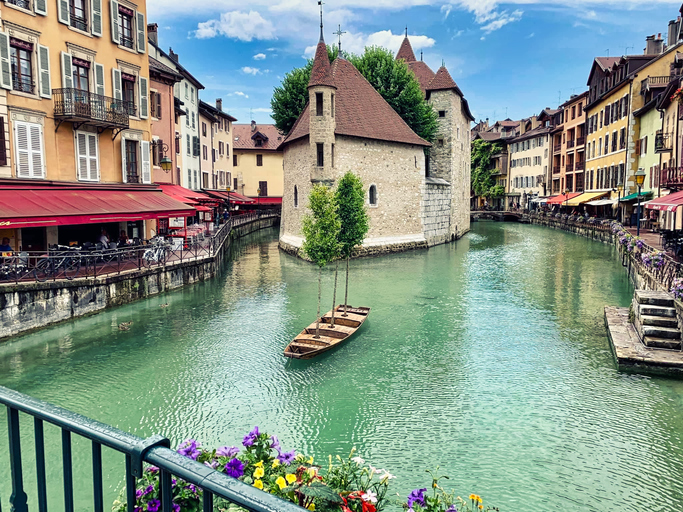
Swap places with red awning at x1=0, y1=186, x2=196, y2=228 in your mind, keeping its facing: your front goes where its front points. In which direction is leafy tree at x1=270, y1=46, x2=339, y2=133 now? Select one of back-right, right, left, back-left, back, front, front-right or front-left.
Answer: left

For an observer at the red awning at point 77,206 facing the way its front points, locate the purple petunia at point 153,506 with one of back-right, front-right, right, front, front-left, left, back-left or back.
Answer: front-right

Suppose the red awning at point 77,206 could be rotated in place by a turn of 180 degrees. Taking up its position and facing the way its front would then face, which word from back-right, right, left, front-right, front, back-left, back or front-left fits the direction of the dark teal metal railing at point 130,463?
back-left

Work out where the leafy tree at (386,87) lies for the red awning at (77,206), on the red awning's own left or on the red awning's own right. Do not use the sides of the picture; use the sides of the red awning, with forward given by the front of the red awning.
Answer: on the red awning's own left

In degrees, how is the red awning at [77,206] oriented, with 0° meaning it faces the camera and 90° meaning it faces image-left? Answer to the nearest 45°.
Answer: approximately 315°

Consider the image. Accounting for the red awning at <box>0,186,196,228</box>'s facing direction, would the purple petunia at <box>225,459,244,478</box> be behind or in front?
in front

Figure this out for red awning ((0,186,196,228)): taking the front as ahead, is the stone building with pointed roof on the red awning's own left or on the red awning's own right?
on the red awning's own left

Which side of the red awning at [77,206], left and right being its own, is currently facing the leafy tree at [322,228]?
front

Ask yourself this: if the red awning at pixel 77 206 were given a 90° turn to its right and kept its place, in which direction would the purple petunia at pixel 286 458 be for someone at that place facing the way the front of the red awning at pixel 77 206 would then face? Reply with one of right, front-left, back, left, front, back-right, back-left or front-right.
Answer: front-left

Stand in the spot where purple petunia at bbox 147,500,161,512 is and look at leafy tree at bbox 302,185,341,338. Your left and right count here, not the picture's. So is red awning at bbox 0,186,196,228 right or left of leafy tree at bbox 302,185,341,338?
left

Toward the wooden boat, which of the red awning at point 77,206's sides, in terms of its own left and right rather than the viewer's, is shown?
front

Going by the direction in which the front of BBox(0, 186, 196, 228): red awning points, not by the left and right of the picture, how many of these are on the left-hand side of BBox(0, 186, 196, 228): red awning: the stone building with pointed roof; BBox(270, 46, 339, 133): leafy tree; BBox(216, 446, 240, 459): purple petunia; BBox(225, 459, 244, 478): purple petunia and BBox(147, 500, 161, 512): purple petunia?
2

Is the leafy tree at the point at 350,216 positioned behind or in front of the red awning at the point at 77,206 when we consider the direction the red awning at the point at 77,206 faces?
in front
